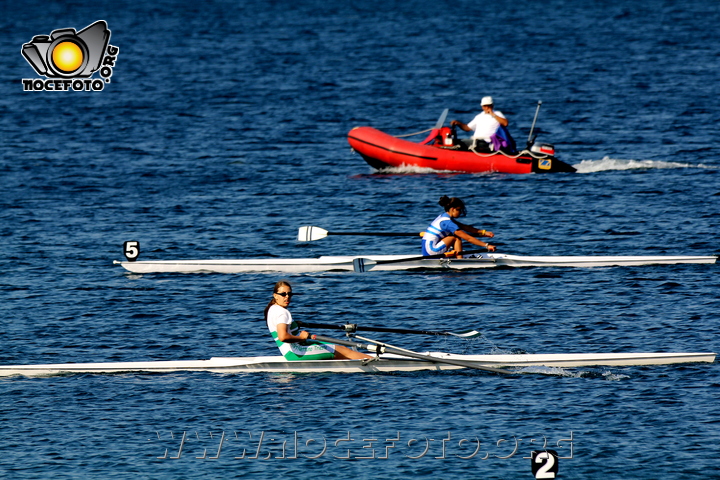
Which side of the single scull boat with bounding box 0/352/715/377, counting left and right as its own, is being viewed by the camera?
left

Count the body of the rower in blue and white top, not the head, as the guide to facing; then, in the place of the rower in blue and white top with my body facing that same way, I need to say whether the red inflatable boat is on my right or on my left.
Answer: on my left

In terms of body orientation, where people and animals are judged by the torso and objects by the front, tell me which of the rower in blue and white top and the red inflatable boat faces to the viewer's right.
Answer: the rower in blue and white top

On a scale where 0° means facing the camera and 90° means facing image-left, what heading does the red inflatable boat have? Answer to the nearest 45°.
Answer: approximately 90°

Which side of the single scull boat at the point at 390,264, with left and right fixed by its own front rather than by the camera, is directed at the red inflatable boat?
right

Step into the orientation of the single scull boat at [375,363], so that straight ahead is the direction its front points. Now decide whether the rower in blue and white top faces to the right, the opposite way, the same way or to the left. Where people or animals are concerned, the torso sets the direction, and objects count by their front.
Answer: the opposite way

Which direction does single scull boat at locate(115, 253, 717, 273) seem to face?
to the viewer's left

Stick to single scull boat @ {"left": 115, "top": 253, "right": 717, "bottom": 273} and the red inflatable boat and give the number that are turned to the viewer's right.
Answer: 0

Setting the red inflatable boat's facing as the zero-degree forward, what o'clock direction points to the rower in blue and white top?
The rower in blue and white top is roughly at 9 o'clock from the red inflatable boat.

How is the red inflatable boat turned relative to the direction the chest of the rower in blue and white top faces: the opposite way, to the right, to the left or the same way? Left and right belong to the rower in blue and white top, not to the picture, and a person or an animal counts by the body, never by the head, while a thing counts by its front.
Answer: the opposite way

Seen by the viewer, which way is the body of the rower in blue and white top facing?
to the viewer's right
